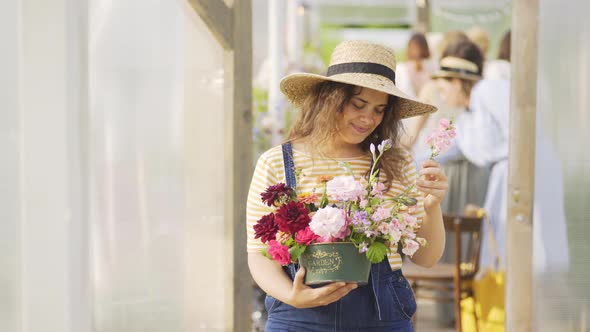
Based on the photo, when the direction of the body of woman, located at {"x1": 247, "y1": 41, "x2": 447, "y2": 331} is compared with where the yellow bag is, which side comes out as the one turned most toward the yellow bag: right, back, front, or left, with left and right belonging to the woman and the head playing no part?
back

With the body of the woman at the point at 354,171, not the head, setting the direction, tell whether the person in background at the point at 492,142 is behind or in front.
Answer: behind

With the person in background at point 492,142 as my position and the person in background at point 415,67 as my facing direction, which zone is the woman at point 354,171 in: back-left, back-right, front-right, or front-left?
back-left

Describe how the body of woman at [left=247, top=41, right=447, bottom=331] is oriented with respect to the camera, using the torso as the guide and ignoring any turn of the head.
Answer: toward the camera

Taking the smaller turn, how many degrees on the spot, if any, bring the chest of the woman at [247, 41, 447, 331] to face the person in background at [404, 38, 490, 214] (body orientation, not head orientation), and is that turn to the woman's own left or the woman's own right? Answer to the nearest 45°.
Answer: approximately 180°

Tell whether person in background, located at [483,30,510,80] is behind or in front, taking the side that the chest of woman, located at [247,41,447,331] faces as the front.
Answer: behind

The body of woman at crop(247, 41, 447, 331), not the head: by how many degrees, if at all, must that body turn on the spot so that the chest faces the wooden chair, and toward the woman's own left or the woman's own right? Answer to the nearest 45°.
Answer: approximately 180°

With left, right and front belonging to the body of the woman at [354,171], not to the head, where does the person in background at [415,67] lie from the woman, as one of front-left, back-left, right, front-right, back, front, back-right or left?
back
